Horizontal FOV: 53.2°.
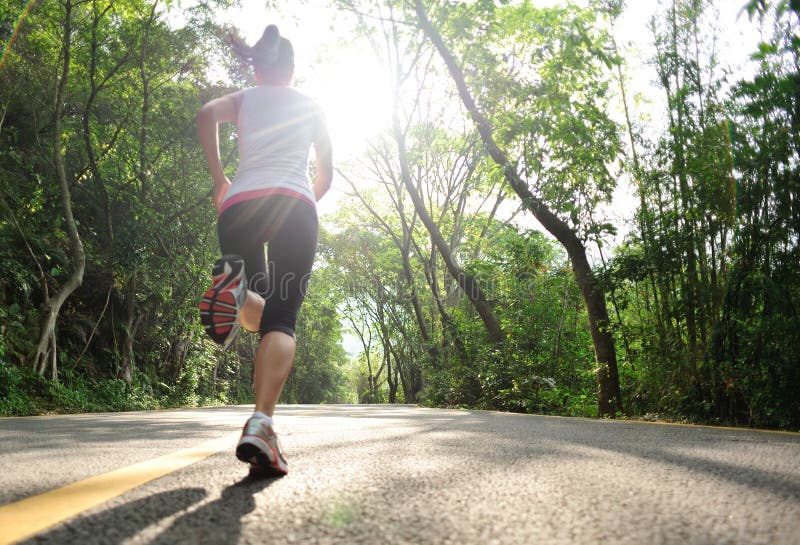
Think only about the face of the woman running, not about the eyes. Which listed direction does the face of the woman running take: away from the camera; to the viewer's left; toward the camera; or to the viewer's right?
away from the camera

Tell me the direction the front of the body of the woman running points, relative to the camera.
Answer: away from the camera
